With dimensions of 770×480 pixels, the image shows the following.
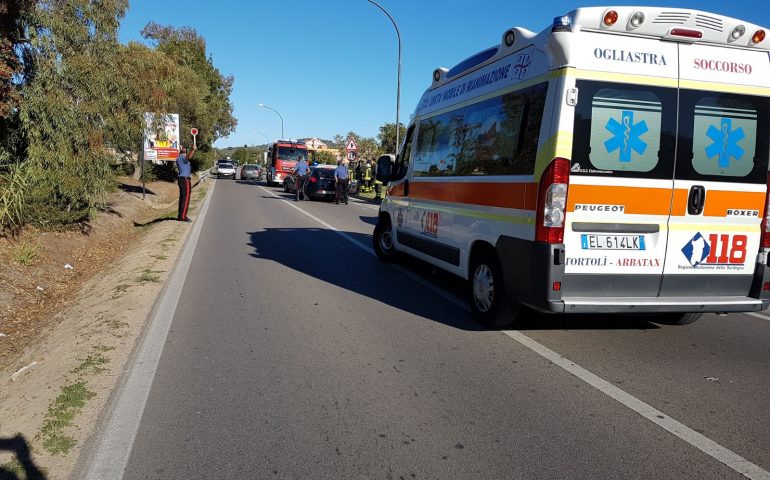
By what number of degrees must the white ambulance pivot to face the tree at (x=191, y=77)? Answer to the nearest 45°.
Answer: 0° — it already faces it

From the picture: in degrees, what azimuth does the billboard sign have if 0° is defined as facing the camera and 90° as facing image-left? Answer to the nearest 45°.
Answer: approximately 0°

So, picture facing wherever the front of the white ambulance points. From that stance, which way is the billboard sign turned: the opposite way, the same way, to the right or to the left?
the opposite way

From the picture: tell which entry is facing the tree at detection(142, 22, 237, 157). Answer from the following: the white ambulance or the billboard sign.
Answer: the white ambulance

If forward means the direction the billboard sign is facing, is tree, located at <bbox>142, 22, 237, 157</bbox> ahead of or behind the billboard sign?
behind

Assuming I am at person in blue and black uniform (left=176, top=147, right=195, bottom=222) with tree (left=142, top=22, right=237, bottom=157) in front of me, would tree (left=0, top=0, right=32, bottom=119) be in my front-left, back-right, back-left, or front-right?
back-left

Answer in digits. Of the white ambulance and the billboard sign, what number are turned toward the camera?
1

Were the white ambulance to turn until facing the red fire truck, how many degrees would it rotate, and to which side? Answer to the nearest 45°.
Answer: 0° — it already faces it

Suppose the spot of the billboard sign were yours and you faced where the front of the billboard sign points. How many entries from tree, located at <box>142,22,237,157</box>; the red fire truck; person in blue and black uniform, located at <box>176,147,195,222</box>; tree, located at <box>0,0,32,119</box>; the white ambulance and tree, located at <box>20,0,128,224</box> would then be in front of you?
4

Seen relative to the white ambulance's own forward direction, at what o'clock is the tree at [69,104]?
The tree is roughly at 11 o'clock from the white ambulance.

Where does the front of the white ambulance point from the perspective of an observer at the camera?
facing away from the viewer and to the left of the viewer
